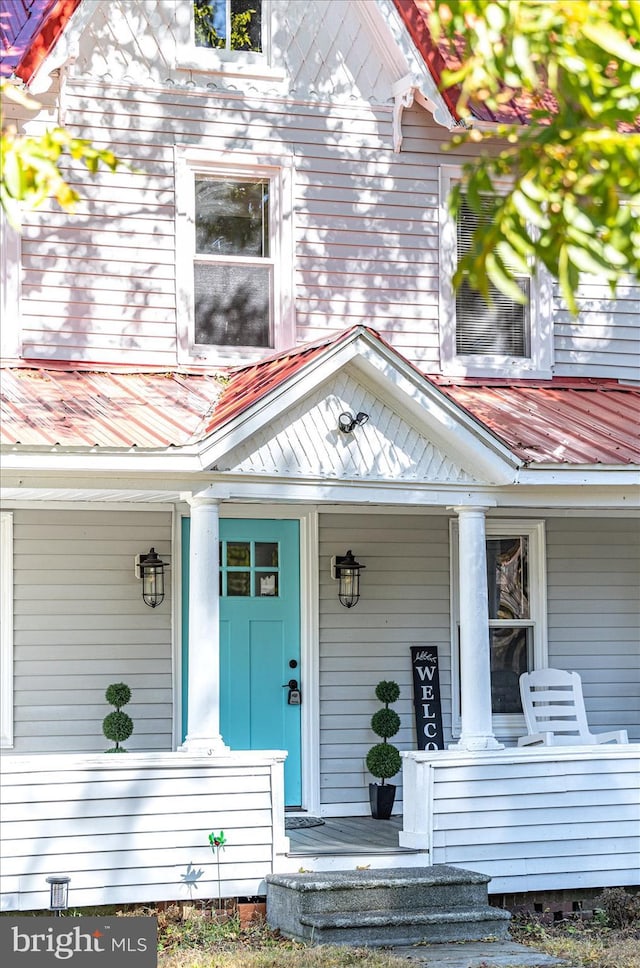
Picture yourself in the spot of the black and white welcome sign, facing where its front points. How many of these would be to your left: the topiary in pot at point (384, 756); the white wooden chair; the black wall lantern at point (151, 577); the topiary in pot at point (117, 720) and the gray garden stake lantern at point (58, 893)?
1

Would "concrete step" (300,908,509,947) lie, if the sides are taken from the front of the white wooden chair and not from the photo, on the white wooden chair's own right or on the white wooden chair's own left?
on the white wooden chair's own right

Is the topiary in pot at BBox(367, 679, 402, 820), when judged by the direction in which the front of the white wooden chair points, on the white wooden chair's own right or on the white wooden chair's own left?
on the white wooden chair's own right

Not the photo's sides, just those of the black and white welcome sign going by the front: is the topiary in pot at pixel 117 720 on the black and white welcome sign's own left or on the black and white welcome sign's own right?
on the black and white welcome sign's own right

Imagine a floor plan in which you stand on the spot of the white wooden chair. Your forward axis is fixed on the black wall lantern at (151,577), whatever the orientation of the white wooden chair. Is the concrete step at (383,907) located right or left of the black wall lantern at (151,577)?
left

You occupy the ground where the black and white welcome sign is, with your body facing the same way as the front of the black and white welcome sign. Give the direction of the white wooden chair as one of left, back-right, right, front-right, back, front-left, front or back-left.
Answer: left

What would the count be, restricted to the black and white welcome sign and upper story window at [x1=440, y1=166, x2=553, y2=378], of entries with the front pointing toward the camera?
2

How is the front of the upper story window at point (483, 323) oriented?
toward the camera

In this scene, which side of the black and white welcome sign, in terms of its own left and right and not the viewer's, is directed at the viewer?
front

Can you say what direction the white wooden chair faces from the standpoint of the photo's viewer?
facing the viewer and to the right of the viewer
